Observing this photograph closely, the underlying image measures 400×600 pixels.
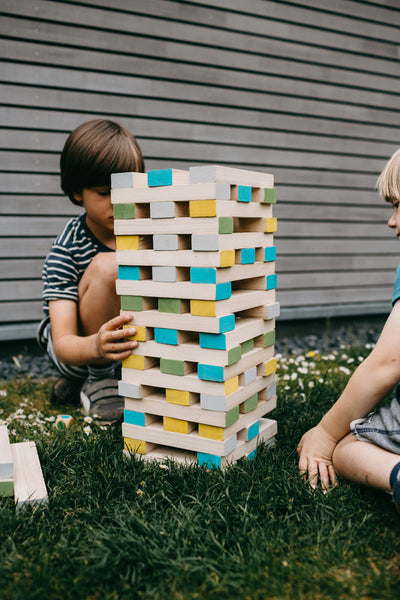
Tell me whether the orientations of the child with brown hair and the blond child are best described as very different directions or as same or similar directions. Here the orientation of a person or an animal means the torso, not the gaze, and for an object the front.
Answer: very different directions

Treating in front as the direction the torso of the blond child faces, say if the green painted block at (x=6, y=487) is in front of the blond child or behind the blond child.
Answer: in front

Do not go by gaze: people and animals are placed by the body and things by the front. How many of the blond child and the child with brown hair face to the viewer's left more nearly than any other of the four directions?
1

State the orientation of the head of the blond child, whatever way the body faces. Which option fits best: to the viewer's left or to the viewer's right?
to the viewer's left

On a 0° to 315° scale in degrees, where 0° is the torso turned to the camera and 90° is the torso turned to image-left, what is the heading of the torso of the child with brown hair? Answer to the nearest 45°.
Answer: approximately 315°

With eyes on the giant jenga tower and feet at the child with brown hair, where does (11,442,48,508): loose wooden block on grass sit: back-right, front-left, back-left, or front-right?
front-right

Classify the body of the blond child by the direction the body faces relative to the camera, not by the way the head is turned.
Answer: to the viewer's left

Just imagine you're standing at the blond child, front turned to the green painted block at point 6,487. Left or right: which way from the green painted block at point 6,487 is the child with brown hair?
right

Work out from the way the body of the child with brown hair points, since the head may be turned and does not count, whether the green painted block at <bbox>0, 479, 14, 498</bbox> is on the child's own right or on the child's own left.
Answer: on the child's own right

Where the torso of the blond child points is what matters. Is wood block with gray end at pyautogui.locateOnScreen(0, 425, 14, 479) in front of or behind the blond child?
in front

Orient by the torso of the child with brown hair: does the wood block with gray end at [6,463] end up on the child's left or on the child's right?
on the child's right

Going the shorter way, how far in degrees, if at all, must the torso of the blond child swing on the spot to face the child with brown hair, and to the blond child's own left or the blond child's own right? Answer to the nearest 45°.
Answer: approximately 45° to the blond child's own right
